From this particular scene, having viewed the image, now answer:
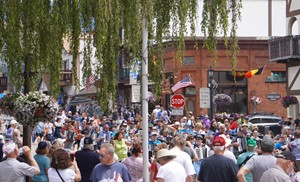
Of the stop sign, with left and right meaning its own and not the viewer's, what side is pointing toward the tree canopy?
front

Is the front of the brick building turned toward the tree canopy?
yes

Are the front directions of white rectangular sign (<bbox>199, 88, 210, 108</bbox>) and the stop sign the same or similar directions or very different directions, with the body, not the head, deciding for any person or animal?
same or similar directions

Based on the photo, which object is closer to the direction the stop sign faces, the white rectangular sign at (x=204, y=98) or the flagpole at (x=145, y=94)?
the flagpole

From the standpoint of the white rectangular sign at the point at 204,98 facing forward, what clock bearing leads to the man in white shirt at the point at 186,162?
The man in white shirt is roughly at 12 o'clock from the white rectangular sign.

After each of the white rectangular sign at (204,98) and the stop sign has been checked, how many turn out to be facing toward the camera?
2

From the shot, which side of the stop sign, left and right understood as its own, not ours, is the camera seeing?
front

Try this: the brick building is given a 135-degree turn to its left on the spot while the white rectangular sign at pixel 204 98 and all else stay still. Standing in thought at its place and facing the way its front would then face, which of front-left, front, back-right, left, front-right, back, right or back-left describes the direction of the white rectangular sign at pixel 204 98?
back-right

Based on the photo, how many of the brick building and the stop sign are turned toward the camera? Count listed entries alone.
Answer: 2

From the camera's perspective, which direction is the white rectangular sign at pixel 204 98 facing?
toward the camera
